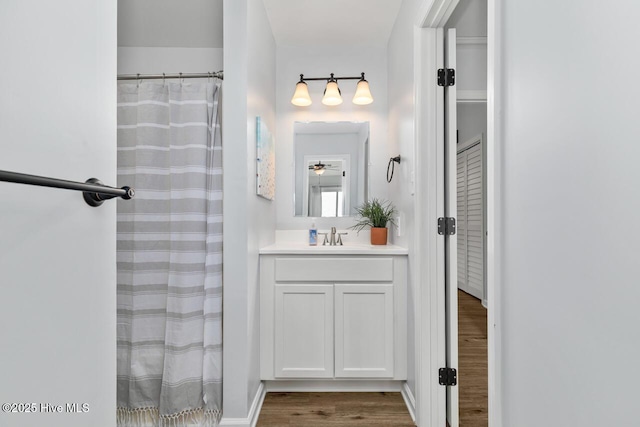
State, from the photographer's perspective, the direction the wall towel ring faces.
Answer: facing to the left of the viewer

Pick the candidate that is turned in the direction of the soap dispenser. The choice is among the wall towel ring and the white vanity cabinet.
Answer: the wall towel ring

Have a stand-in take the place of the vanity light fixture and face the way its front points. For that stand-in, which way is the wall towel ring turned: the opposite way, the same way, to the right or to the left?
to the right

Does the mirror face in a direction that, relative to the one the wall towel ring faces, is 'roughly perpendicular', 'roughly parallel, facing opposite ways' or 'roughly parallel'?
roughly perpendicular

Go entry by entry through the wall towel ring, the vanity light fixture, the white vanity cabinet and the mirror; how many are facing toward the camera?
3

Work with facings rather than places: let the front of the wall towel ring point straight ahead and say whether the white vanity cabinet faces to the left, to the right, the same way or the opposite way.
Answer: to the left

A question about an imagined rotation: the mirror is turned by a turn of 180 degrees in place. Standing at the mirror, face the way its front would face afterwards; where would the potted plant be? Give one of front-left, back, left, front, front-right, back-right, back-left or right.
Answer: back-right

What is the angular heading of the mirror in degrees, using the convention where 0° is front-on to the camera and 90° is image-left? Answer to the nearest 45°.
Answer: approximately 0°

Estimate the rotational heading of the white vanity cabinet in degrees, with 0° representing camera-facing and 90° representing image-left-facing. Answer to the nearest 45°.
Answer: approximately 0°
